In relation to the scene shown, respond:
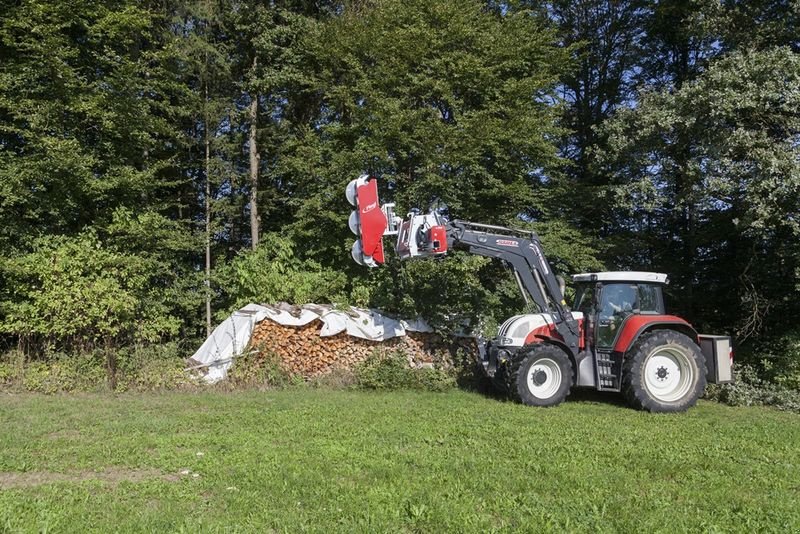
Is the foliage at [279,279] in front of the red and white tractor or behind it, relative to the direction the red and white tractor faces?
in front

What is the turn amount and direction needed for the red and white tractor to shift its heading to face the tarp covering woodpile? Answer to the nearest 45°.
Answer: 0° — it already faces it

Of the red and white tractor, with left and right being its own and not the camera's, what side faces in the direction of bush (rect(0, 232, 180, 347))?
front

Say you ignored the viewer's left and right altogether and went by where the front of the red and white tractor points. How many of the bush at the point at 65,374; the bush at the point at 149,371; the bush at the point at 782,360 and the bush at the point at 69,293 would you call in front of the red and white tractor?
3

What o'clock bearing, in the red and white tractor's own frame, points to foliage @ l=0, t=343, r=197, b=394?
The foliage is roughly at 12 o'clock from the red and white tractor.

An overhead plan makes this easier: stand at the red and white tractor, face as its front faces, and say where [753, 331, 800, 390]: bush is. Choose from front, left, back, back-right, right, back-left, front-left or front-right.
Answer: back-right

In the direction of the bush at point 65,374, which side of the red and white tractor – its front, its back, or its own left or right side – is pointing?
front

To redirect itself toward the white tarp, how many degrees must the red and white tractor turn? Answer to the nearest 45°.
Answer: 0° — it already faces it

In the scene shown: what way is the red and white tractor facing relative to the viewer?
to the viewer's left

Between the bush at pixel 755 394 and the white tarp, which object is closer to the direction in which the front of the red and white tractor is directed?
the white tarp

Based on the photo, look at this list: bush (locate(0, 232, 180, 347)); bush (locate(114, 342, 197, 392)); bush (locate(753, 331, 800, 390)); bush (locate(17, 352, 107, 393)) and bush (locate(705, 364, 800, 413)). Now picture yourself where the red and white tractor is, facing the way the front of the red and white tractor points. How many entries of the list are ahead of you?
3

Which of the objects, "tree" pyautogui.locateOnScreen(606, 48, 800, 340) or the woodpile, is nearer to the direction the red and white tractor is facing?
the woodpile

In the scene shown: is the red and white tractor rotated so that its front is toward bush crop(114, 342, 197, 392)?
yes
